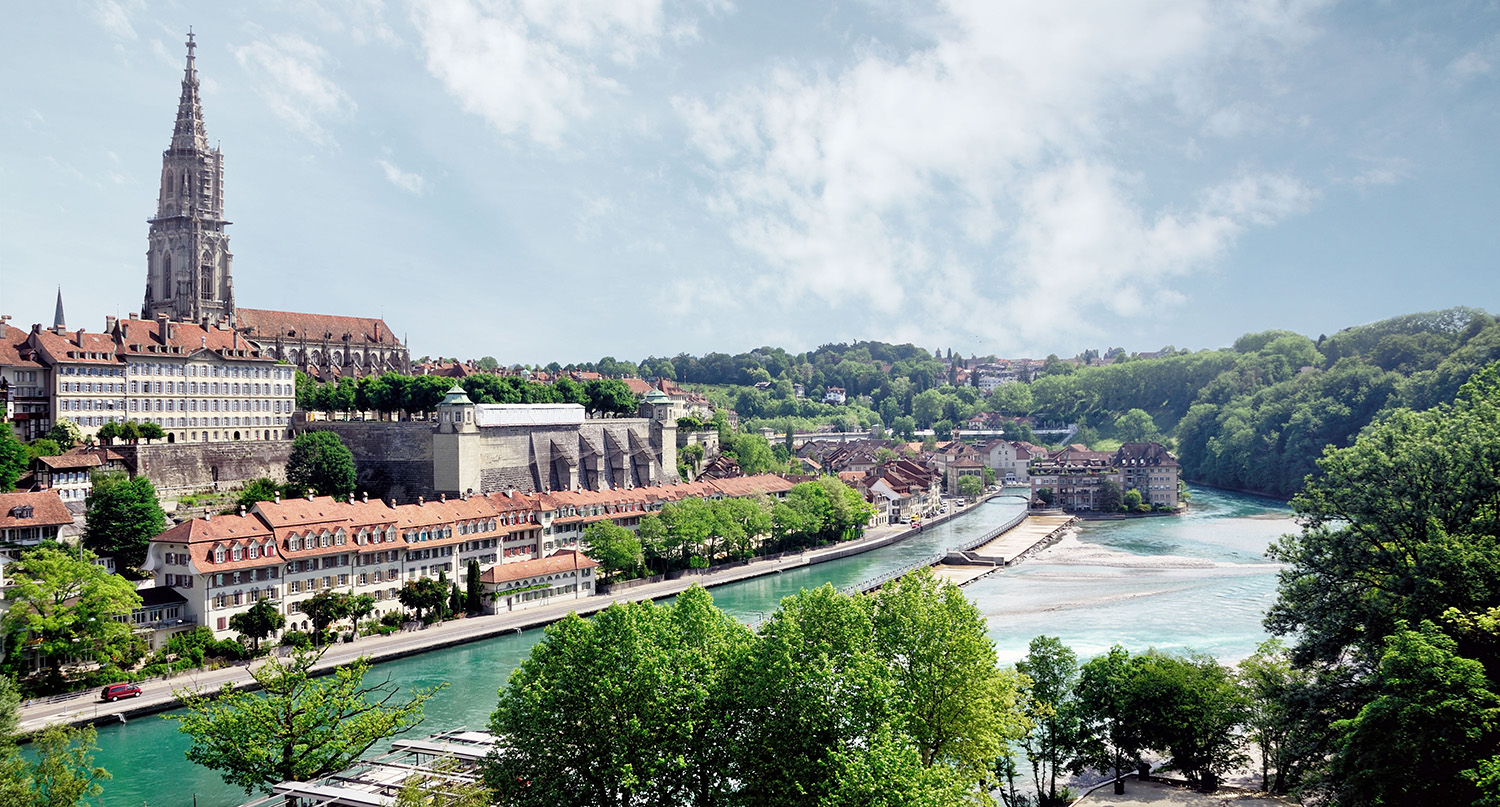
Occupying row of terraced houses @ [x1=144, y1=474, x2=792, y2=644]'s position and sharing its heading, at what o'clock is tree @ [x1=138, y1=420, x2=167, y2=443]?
The tree is roughly at 6 o'clock from the row of terraced houses.

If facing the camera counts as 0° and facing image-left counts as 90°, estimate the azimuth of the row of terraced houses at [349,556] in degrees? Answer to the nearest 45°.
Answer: approximately 315°

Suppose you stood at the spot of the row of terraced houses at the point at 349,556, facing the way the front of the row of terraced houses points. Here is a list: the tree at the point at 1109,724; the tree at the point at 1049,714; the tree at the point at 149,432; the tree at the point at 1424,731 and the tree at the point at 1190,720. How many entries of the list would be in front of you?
4

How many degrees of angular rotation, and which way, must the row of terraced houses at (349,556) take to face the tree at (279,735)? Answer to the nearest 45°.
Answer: approximately 45° to its right

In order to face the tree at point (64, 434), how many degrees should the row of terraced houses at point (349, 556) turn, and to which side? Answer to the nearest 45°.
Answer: approximately 180°

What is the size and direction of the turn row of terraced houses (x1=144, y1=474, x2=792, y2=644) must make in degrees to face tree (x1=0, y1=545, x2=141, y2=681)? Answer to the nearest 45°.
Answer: approximately 90° to its right

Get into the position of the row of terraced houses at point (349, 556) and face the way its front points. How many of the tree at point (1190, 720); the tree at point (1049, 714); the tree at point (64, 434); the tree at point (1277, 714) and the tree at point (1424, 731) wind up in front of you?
4

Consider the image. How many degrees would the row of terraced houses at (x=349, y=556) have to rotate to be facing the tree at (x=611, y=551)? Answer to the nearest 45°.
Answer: approximately 90° to its left

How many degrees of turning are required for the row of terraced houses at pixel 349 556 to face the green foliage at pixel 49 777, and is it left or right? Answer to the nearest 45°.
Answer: approximately 45° to its right

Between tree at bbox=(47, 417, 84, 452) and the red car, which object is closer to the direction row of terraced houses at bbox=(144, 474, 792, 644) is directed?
the red car

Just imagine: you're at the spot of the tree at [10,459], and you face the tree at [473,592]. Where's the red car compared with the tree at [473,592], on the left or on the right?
right

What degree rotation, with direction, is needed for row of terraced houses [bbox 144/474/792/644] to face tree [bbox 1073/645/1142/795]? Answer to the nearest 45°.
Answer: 0° — it already faces it
